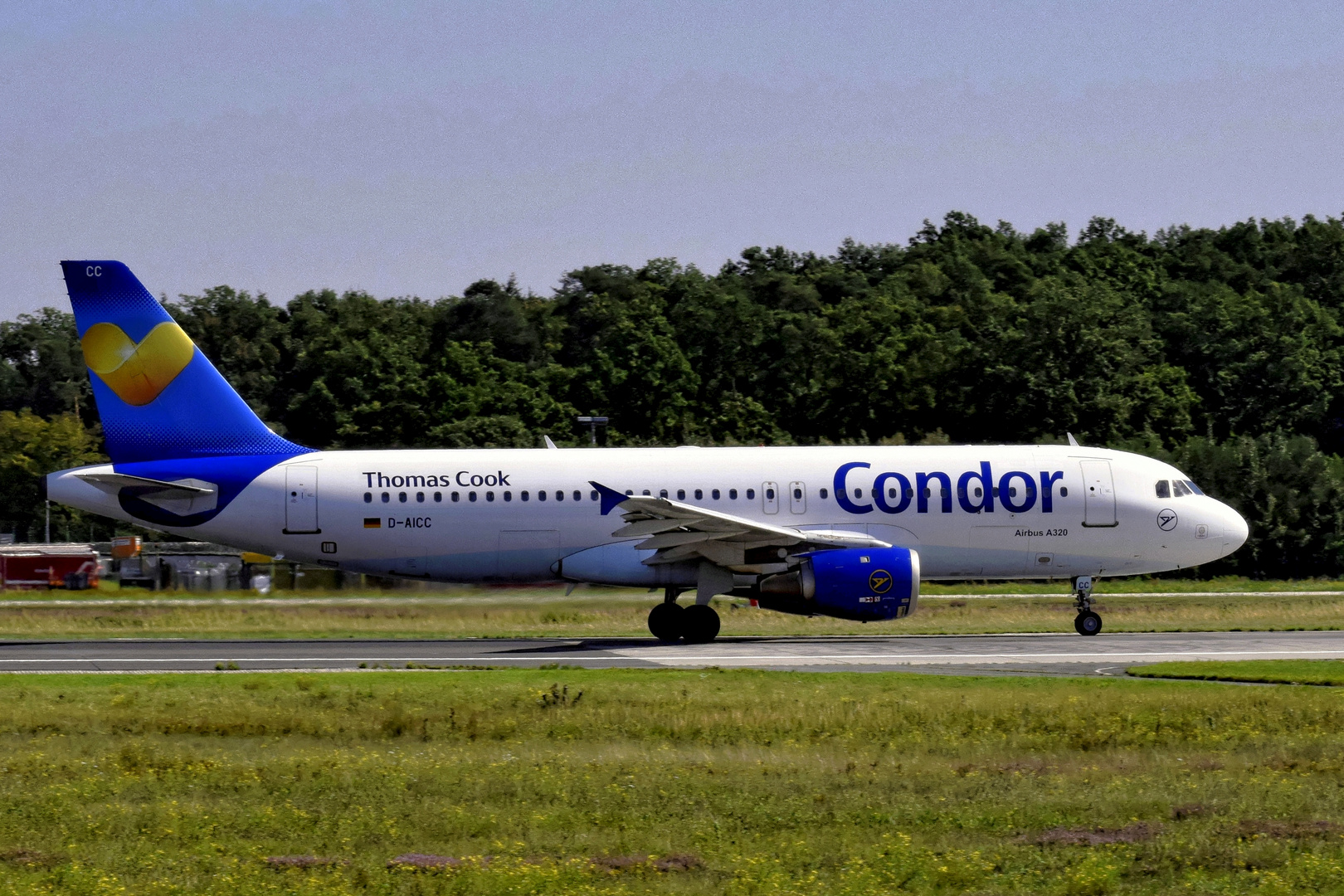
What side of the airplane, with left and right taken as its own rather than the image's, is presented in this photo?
right
